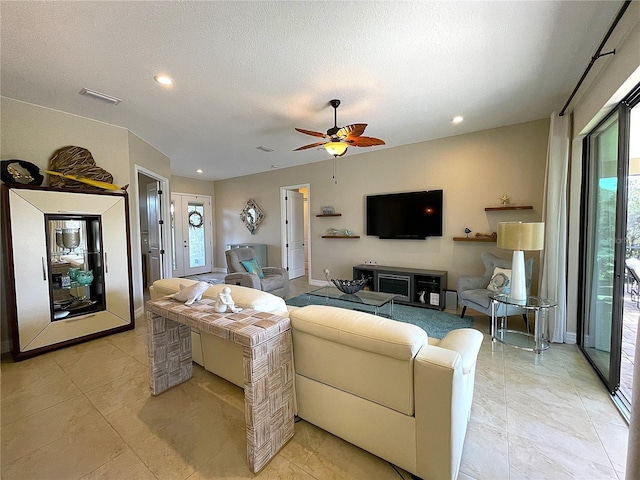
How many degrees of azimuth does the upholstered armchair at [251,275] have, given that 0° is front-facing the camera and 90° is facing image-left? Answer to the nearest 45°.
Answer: approximately 315°

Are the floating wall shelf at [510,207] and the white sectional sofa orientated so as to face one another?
yes

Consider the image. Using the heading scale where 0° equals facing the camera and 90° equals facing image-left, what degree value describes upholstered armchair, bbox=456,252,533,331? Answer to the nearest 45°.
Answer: approximately 45°

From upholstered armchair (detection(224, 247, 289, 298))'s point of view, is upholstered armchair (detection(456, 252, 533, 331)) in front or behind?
in front

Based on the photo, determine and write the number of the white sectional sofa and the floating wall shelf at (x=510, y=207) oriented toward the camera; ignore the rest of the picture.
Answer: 1

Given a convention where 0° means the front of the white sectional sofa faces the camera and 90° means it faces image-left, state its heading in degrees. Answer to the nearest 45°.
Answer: approximately 225°

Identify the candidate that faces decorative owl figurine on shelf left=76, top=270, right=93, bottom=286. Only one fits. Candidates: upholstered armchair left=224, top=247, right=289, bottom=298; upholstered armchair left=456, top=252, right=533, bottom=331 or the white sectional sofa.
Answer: upholstered armchair left=456, top=252, right=533, bottom=331

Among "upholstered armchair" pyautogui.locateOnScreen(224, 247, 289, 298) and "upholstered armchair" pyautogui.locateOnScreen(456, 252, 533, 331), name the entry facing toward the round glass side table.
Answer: "upholstered armchair" pyautogui.locateOnScreen(224, 247, 289, 298)

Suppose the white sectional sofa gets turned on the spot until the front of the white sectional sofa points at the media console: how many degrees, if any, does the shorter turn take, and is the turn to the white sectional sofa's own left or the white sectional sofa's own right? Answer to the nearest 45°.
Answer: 0° — it already faces it
